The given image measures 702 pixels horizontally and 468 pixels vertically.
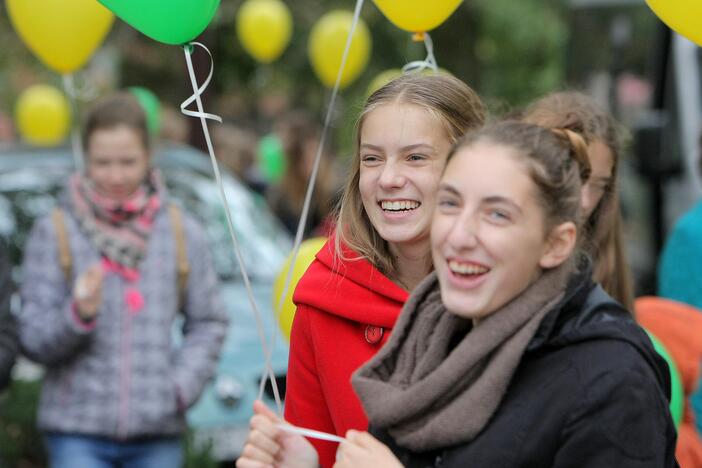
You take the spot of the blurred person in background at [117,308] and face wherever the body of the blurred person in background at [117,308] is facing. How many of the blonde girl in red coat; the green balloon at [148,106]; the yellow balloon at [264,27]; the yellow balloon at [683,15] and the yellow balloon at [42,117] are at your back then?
3

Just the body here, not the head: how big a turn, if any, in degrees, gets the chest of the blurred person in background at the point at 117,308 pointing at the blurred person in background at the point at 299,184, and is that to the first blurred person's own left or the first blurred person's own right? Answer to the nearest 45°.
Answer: approximately 180°

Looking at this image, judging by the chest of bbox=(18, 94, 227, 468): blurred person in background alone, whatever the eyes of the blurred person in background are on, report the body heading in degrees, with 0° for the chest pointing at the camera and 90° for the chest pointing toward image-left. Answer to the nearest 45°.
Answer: approximately 0°

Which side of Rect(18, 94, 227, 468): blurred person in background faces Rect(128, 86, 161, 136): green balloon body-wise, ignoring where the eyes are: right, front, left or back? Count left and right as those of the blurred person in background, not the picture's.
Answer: back

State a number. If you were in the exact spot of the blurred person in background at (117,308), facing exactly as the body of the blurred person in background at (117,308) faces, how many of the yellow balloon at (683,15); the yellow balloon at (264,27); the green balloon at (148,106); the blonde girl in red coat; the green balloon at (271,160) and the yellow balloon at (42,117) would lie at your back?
4

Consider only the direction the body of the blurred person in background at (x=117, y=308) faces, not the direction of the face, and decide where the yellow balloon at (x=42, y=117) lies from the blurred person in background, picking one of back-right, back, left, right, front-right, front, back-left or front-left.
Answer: back

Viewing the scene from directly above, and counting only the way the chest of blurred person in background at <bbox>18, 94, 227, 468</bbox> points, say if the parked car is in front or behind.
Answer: behind

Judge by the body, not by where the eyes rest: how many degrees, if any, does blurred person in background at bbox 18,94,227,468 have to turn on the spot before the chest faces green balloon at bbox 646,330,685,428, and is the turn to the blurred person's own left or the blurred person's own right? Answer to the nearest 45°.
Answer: approximately 45° to the blurred person's own left
